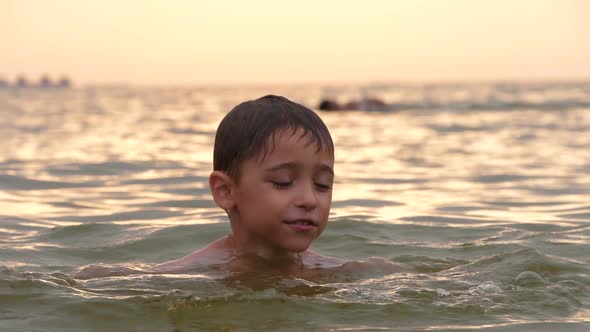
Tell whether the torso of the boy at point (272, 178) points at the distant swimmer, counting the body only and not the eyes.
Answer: no

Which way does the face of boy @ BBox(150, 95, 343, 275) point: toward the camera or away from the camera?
toward the camera
